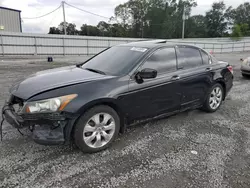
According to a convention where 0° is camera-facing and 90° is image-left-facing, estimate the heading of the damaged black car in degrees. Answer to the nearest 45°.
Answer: approximately 45°

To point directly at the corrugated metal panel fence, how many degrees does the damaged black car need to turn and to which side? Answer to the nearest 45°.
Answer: approximately 135° to its right
